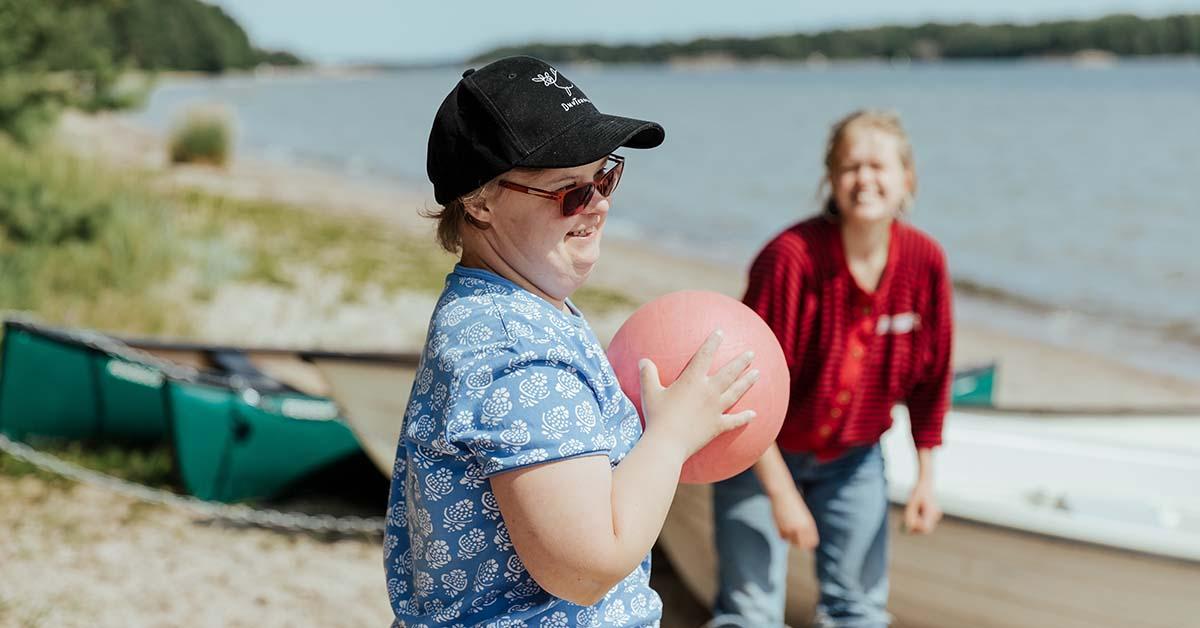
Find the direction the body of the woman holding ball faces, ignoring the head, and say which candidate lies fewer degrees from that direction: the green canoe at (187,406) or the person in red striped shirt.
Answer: the person in red striped shirt

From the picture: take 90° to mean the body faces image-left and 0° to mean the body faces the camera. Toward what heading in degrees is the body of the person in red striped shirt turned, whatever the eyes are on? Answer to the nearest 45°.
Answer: approximately 0°

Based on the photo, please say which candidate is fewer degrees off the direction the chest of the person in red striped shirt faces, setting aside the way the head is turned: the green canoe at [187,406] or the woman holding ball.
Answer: the woman holding ball

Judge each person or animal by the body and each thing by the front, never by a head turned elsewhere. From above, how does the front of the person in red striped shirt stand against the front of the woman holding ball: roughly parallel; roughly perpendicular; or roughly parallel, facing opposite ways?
roughly perpendicular

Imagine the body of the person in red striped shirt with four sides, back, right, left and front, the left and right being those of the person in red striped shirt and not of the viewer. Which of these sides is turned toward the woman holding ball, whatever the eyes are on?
front

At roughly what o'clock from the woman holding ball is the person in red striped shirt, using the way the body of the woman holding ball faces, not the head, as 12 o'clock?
The person in red striped shirt is roughly at 10 o'clock from the woman holding ball.

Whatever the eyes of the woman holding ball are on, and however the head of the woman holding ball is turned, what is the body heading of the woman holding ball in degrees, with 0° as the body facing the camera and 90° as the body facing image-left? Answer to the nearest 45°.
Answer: approximately 270°

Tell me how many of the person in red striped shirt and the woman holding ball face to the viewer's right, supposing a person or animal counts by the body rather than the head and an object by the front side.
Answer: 1
